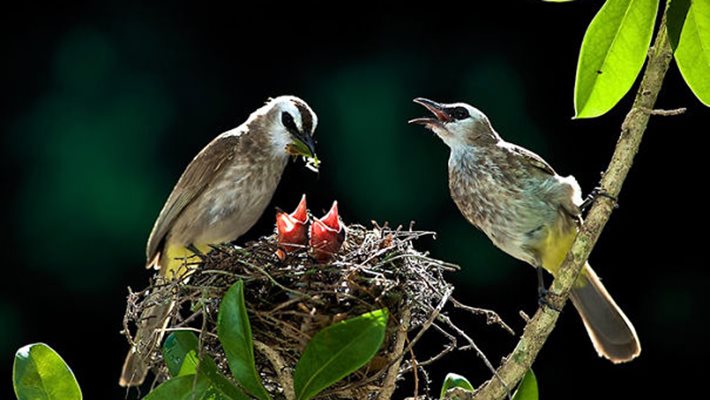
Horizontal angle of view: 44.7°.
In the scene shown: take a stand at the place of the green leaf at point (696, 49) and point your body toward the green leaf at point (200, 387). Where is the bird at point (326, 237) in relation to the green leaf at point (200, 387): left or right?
right
